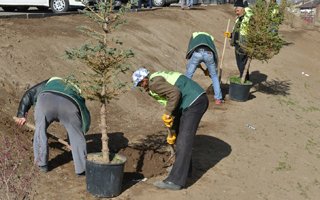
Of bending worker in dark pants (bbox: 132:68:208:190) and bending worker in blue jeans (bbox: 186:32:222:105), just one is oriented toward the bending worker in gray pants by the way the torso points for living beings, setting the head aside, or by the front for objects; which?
bending worker in dark pants (bbox: 132:68:208:190)

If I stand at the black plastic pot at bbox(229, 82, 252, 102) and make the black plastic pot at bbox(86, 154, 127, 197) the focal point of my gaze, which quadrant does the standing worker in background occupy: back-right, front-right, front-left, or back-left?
back-right

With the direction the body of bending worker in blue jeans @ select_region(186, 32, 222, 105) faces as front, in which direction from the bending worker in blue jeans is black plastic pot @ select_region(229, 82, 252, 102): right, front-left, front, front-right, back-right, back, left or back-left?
front-right

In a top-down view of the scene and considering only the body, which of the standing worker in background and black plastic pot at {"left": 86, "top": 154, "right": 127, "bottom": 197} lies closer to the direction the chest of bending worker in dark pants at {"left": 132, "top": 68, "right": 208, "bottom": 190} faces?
the black plastic pot

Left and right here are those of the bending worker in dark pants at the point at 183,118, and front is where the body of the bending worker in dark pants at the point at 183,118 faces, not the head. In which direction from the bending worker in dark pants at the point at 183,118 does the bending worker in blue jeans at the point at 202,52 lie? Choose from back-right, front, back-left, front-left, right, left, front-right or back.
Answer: right

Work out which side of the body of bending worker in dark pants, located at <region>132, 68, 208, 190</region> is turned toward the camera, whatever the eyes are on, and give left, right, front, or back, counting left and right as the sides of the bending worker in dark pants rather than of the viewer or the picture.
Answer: left

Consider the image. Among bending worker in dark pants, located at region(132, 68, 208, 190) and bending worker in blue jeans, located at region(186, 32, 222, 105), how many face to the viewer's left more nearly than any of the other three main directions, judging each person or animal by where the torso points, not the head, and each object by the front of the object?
1

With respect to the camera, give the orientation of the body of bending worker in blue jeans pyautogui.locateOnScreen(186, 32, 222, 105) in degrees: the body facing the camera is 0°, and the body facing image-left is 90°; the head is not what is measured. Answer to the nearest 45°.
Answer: approximately 180°

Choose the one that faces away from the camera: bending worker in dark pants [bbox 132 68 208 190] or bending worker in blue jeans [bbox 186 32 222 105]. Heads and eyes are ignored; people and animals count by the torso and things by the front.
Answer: bending worker in blue jeans [bbox 186 32 222 105]

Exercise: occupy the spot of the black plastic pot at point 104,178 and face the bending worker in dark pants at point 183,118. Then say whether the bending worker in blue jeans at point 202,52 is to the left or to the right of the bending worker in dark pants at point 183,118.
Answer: left

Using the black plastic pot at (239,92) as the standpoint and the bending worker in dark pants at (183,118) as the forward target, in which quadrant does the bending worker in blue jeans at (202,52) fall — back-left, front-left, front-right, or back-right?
front-right
